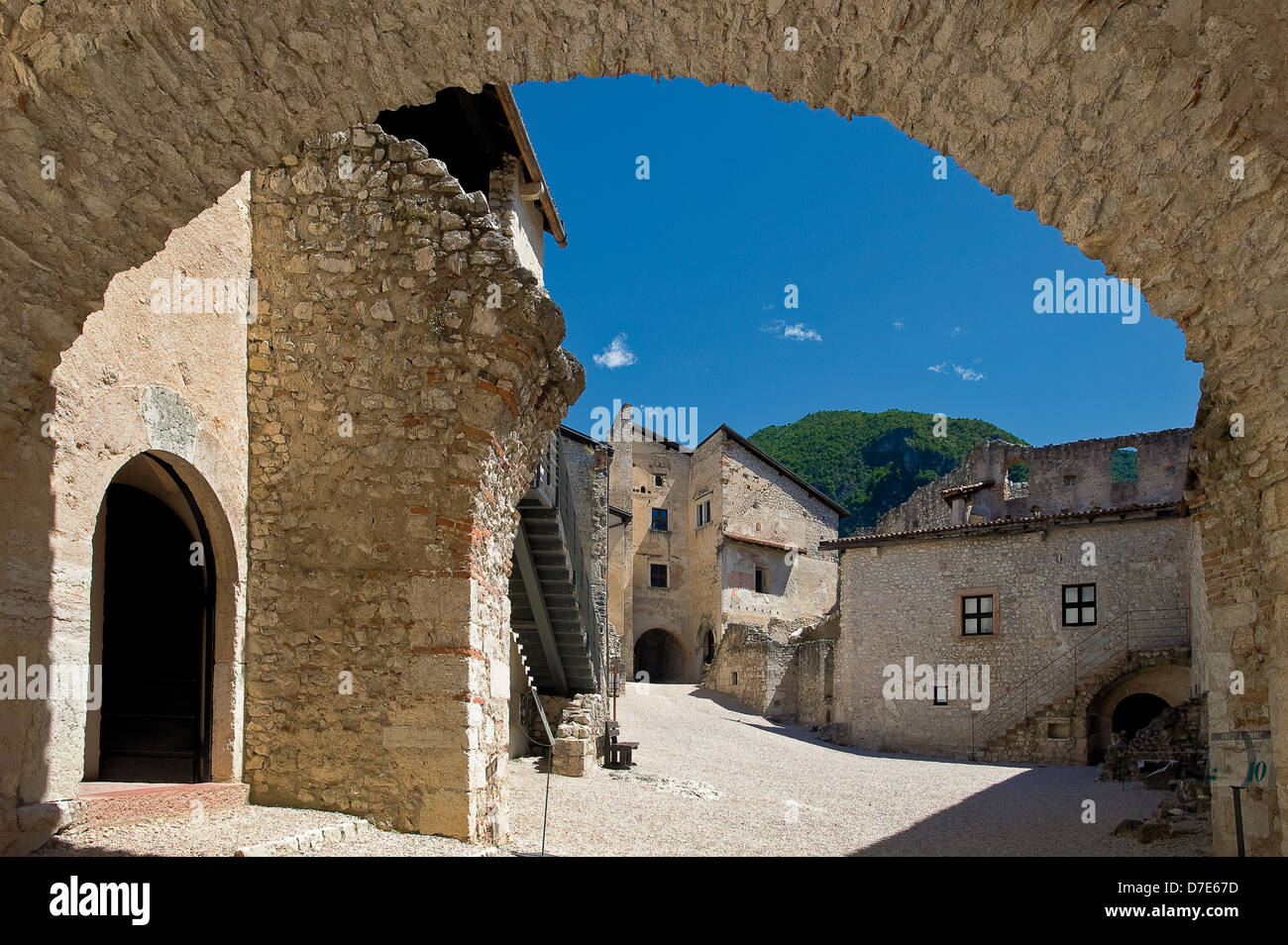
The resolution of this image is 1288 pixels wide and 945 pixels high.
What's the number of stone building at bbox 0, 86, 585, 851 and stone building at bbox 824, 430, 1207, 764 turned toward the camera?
2

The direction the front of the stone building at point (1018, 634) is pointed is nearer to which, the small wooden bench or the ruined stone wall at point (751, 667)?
the small wooden bench

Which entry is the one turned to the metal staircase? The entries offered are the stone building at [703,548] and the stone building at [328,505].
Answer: the stone building at [703,548]

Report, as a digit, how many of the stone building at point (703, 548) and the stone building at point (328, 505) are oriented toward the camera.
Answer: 2

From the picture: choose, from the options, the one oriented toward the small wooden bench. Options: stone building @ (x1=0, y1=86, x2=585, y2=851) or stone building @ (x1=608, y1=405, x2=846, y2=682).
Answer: stone building @ (x1=608, y1=405, x2=846, y2=682)

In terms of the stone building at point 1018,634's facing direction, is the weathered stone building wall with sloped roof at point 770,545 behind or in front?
behind
